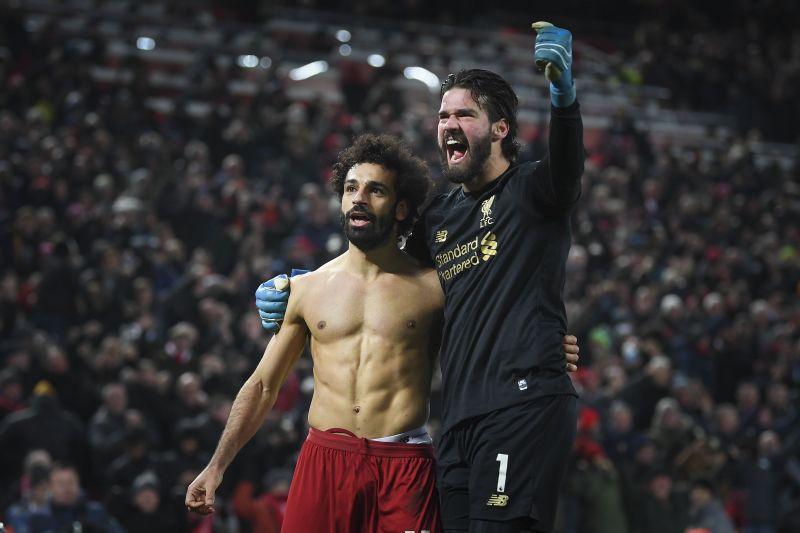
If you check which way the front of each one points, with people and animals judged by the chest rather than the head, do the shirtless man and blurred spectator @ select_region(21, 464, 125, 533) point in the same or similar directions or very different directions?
same or similar directions

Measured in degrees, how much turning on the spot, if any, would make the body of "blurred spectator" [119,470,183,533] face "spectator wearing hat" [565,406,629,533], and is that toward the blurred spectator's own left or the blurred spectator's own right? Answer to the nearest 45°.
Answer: approximately 90° to the blurred spectator's own left

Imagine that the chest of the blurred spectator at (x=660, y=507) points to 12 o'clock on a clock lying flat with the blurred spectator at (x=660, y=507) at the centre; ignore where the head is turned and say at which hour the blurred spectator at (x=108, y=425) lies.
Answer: the blurred spectator at (x=108, y=425) is roughly at 2 o'clock from the blurred spectator at (x=660, y=507).

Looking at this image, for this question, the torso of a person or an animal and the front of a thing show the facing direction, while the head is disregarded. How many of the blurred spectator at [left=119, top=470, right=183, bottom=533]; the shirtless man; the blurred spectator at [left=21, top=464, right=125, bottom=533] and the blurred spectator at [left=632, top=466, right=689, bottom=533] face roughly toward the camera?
4

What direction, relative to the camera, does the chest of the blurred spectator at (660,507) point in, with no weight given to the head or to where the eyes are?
toward the camera

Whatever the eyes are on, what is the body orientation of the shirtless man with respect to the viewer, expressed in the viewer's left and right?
facing the viewer

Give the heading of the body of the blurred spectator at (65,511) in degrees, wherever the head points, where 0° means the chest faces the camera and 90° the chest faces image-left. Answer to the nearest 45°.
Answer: approximately 0°

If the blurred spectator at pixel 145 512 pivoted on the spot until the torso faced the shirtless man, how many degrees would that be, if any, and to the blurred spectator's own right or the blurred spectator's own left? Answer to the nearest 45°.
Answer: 0° — they already face them

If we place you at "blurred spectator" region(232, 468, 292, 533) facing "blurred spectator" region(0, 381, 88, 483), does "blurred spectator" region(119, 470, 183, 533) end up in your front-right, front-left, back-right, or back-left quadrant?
front-left

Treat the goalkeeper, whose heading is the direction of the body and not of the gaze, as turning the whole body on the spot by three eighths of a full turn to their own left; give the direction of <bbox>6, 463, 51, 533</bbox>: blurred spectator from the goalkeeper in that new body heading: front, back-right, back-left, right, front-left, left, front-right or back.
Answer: back-left

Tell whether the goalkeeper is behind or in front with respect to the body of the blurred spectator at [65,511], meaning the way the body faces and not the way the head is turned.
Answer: in front
